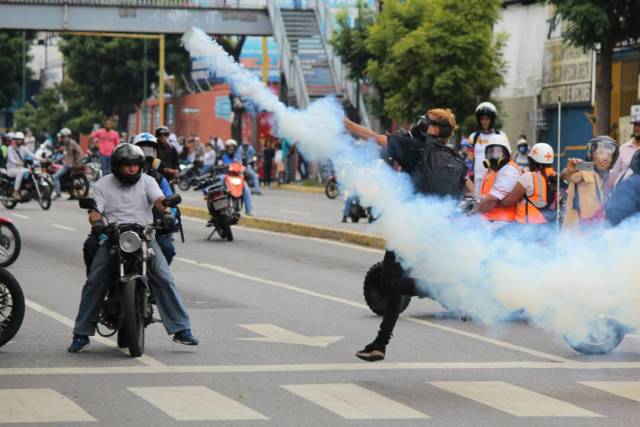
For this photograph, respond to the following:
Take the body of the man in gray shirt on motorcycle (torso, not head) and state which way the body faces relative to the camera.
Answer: toward the camera

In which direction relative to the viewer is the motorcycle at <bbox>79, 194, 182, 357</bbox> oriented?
toward the camera

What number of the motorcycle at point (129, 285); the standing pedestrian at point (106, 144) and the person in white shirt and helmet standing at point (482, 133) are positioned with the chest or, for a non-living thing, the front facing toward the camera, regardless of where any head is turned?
3

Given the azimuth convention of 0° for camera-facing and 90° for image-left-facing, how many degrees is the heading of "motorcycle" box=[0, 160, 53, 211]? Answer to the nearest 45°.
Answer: approximately 315°

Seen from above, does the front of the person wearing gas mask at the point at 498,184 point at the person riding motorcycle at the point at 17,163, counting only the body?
no

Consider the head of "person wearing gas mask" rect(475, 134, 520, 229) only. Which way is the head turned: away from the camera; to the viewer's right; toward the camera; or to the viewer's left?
toward the camera

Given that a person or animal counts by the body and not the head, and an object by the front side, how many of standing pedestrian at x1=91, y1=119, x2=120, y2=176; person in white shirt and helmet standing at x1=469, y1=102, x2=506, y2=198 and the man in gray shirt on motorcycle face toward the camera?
3

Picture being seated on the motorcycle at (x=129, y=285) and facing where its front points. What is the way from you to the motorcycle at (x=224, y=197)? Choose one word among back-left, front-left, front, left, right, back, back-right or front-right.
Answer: back

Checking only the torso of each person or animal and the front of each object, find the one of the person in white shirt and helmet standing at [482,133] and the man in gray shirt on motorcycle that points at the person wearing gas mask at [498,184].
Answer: the person in white shirt and helmet standing

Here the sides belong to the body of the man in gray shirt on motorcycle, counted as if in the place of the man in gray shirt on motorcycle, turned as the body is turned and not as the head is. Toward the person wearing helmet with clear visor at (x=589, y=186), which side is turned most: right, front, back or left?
left

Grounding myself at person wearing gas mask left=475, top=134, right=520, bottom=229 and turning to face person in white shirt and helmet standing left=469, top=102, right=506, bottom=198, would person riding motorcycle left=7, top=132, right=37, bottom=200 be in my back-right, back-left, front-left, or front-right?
front-left

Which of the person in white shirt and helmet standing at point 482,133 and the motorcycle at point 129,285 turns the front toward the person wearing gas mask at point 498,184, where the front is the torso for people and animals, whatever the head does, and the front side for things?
the person in white shirt and helmet standing

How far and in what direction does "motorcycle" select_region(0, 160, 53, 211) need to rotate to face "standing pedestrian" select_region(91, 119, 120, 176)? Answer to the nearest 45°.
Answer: approximately 90° to its left

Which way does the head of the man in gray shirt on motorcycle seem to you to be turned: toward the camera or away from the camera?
toward the camera

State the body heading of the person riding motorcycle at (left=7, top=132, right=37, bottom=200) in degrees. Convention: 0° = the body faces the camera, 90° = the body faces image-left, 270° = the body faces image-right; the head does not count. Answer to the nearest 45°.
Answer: approximately 315°

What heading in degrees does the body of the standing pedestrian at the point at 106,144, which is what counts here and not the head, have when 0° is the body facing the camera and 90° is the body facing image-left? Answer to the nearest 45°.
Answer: approximately 0°

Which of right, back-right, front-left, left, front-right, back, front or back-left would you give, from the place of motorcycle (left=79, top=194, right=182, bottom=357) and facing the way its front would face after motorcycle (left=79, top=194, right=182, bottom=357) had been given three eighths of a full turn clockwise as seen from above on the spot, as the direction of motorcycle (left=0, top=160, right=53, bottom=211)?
front-right

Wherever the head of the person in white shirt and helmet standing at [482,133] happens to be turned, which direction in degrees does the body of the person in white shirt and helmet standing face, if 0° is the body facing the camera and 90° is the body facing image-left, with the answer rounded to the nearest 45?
approximately 0°

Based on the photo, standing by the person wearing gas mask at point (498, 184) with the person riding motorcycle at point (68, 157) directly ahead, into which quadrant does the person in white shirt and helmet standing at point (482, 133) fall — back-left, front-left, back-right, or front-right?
front-right
